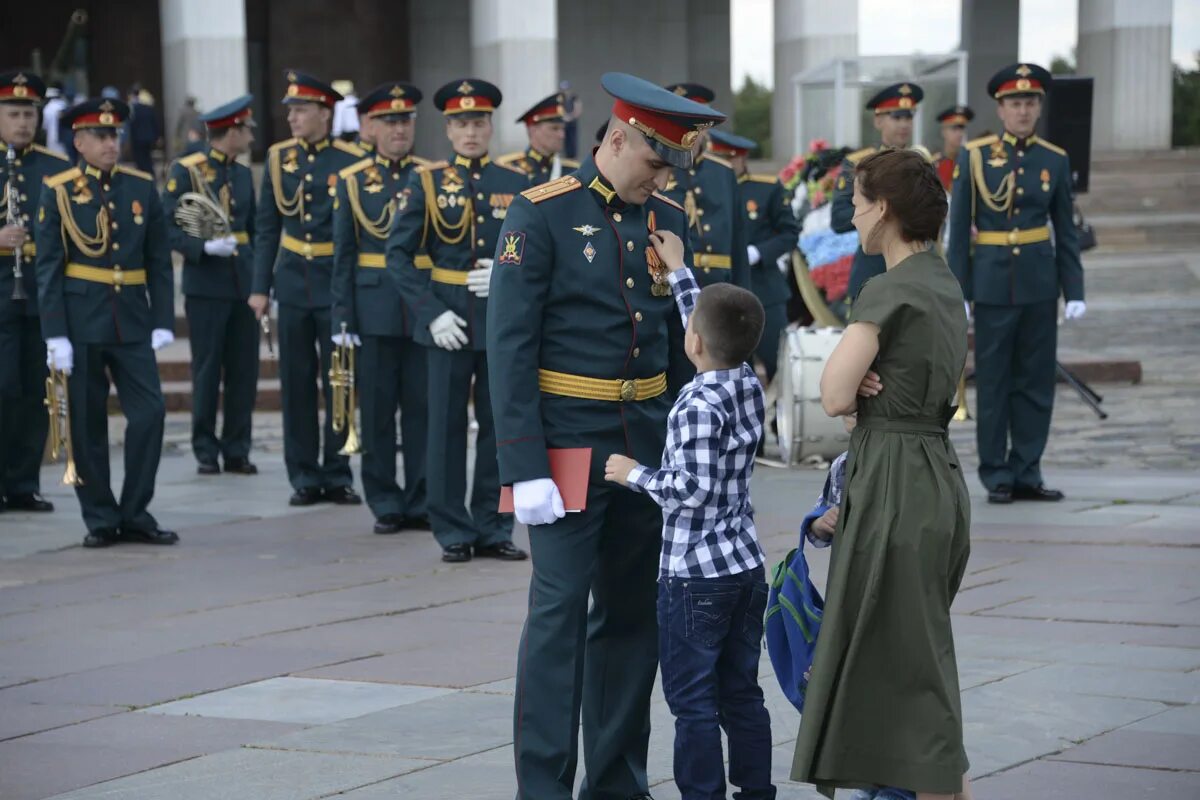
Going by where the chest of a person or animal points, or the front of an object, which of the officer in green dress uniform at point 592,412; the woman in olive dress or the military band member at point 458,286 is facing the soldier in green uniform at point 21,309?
the woman in olive dress

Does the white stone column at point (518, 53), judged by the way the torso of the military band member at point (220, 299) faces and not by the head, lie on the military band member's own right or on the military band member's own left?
on the military band member's own left

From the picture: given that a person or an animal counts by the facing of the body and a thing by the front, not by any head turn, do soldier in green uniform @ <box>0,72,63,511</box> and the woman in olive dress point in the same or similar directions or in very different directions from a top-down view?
very different directions

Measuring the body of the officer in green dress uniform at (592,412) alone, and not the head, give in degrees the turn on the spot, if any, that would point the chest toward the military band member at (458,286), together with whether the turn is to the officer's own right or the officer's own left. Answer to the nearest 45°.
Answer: approximately 135° to the officer's own left

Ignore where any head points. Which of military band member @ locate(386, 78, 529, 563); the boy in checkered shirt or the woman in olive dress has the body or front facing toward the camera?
the military band member

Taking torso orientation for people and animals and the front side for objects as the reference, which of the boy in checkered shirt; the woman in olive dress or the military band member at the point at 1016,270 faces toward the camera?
the military band member

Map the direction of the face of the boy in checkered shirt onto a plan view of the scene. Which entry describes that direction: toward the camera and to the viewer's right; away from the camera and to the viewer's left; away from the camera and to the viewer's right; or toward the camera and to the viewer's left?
away from the camera and to the viewer's left

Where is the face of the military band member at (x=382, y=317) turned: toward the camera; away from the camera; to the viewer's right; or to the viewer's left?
toward the camera

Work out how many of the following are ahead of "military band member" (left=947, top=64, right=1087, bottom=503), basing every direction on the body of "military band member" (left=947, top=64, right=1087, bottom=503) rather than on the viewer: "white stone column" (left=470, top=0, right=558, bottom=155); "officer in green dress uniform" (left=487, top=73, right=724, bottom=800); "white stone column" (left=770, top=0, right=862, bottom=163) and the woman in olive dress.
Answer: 2

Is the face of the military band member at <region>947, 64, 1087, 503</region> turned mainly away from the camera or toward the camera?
toward the camera

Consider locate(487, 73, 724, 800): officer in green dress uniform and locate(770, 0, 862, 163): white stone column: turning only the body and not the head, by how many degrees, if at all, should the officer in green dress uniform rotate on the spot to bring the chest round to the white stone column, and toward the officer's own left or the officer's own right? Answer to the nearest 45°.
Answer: approximately 135° to the officer's own left

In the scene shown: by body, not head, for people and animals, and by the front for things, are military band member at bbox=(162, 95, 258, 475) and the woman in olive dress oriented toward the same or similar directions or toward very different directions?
very different directions

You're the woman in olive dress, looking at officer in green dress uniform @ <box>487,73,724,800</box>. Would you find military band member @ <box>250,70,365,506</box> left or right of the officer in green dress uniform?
right

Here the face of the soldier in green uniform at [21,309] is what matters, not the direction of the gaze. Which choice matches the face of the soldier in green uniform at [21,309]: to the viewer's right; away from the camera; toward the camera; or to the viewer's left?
toward the camera

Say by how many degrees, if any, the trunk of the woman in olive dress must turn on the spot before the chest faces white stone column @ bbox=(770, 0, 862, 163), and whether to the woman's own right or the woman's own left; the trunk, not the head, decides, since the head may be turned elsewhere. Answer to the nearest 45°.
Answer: approximately 45° to the woman's own right

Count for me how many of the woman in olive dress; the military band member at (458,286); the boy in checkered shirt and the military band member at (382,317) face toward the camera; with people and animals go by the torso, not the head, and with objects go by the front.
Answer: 2
